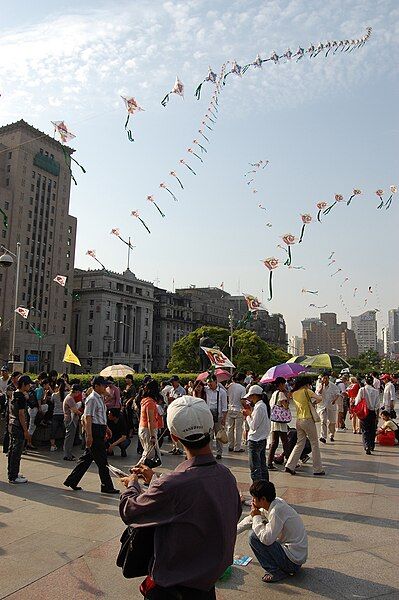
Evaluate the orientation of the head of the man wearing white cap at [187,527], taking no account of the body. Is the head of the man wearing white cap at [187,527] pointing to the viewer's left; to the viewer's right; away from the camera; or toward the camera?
away from the camera

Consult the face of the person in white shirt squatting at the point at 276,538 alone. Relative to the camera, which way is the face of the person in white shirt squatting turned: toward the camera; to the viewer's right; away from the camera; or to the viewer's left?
to the viewer's left

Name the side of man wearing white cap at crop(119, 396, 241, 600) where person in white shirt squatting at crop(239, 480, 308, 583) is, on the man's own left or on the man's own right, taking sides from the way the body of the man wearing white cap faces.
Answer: on the man's own right

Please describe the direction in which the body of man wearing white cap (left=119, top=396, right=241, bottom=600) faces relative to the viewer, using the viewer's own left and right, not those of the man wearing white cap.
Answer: facing away from the viewer and to the left of the viewer

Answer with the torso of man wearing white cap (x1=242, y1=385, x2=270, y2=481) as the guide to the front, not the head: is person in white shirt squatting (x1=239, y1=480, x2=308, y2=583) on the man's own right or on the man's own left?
on the man's own left

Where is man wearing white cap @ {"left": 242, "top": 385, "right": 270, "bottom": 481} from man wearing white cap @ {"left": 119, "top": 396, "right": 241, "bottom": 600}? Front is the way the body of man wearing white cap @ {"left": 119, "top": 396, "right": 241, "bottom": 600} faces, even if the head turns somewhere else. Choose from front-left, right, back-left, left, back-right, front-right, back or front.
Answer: front-right

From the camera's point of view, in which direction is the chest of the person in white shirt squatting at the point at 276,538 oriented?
to the viewer's left
